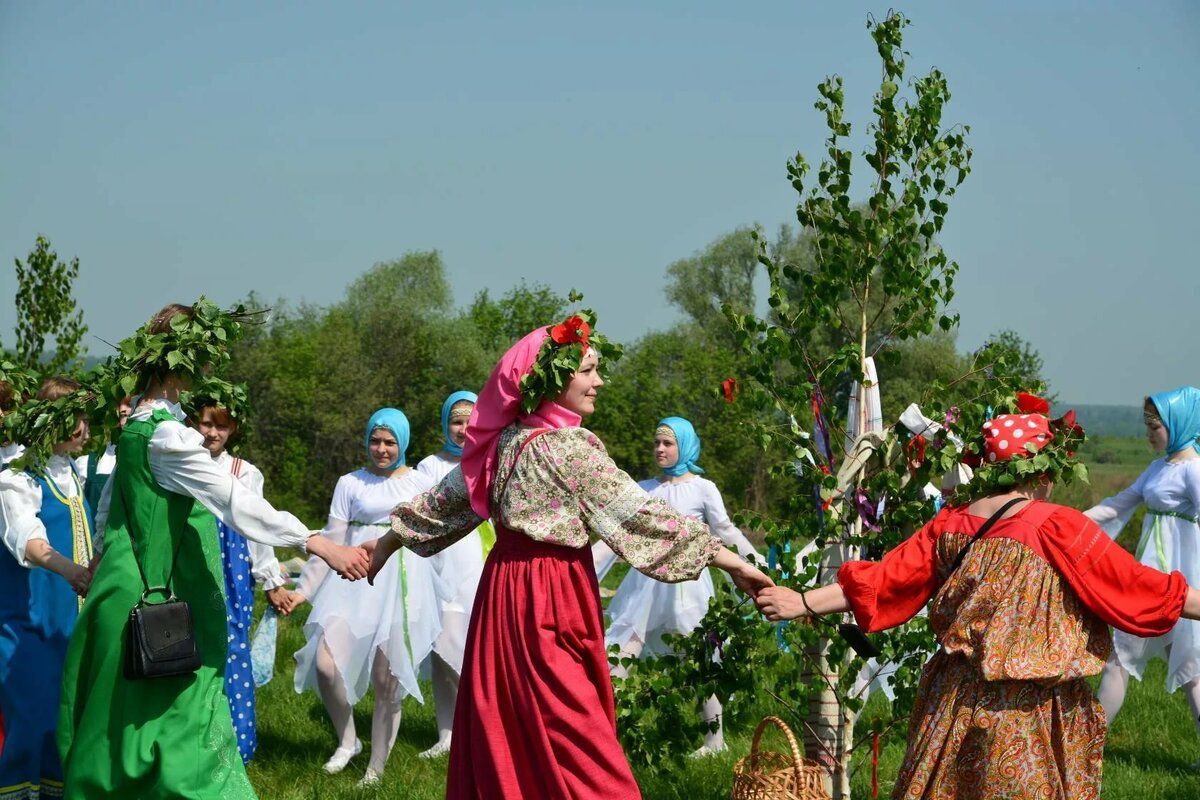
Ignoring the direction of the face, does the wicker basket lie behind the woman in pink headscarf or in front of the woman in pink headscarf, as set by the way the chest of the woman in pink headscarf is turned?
in front

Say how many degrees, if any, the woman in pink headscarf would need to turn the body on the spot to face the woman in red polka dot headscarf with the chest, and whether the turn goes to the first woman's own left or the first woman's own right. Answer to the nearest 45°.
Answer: approximately 45° to the first woman's own right

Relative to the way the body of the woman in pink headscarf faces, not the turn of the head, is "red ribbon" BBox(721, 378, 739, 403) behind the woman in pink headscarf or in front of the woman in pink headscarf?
in front

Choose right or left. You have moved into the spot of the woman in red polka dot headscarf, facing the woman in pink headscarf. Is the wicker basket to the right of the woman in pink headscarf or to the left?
right
